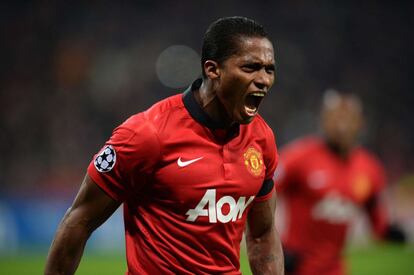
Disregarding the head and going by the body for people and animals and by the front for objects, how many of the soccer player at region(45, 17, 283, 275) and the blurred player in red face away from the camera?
0

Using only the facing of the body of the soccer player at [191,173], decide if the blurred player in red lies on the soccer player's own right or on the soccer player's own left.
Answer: on the soccer player's own left

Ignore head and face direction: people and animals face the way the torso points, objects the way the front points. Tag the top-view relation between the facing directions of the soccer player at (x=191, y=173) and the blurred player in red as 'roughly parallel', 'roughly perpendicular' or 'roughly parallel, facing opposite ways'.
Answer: roughly parallel

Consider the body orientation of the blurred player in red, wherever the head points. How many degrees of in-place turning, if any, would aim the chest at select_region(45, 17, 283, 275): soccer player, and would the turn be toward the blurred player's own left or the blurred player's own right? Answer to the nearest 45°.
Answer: approximately 45° to the blurred player's own right

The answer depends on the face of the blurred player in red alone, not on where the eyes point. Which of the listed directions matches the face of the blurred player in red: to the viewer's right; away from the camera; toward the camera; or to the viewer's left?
toward the camera

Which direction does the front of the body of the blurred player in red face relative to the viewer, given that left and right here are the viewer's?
facing the viewer and to the right of the viewer

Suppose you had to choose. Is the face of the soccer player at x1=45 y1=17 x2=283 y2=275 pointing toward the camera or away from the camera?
toward the camera
